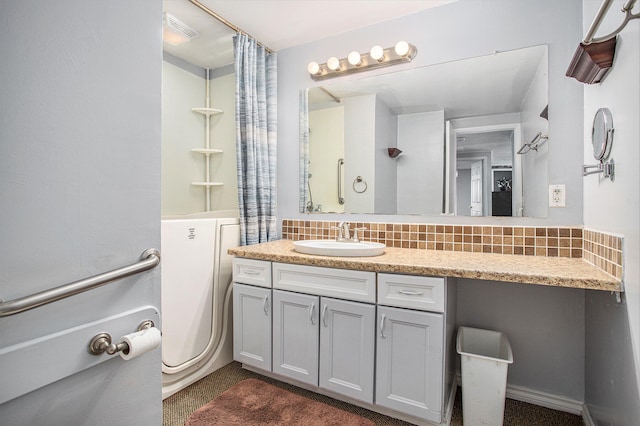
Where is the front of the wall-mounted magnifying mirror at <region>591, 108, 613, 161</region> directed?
to the viewer's left

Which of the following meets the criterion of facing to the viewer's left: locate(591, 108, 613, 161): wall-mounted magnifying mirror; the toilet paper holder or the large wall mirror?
the wall-mounted magnifying mirror

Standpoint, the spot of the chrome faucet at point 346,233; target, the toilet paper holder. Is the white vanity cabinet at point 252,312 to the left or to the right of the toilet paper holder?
right

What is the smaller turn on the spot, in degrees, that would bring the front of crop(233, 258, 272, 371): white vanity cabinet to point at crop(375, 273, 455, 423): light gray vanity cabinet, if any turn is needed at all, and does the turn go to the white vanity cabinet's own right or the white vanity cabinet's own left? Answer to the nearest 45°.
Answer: approximately 90° to the white vanity cabinet's own left

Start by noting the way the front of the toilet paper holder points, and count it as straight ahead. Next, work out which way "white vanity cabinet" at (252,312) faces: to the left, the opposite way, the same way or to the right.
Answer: to the right

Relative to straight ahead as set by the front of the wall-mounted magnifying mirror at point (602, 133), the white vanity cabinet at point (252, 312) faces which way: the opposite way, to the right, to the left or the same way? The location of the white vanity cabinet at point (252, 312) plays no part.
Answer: to the left

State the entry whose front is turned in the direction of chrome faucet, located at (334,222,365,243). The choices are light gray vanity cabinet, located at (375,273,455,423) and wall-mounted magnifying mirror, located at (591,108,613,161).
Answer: the wall-mounted magnifying mirror

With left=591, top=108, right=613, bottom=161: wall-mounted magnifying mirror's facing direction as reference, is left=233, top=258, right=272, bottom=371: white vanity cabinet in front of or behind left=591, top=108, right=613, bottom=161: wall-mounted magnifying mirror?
in front

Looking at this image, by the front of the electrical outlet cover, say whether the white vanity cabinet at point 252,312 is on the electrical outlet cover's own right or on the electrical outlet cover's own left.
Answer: on the electrical outlet cover's own right

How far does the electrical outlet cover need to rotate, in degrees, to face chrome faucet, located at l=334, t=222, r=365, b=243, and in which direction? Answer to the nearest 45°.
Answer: approximately 90° to its right

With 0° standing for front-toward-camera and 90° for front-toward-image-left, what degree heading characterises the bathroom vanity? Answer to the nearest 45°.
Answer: approximately 45°

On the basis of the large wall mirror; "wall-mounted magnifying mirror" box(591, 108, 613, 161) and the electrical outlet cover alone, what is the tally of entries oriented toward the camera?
2

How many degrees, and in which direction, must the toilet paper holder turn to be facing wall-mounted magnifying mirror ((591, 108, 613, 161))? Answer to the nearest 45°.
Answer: approximately 45° to its left
